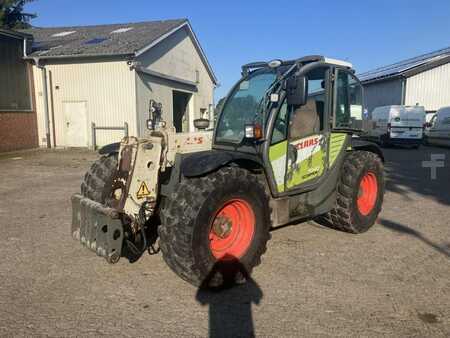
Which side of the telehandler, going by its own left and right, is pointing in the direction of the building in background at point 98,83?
right

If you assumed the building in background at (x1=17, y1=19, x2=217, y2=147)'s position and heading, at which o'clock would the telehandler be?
The telehandler is roughly at 1 o'clock from the building in background.

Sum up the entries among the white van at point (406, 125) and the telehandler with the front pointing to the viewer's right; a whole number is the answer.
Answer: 0

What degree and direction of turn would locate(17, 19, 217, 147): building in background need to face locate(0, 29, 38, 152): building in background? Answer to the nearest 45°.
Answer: approximately 135° to its right

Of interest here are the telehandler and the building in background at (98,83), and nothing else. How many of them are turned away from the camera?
0

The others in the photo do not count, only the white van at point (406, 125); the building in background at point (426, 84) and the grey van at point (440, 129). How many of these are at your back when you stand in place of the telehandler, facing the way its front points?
3

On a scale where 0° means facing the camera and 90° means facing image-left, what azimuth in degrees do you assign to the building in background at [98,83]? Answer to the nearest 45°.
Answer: approximately 315°

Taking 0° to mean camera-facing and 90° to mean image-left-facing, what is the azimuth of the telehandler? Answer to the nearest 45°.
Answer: approximately 45°

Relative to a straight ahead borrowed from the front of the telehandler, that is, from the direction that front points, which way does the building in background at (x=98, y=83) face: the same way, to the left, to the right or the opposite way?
to the left
